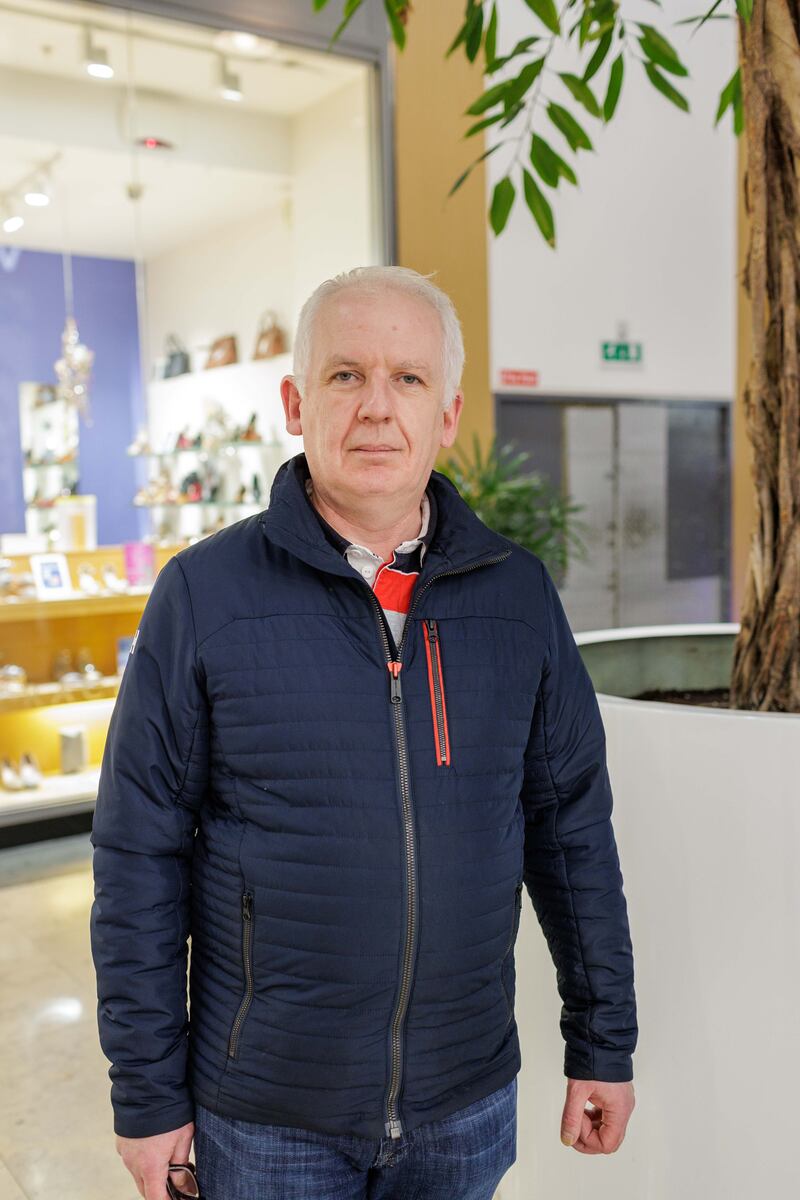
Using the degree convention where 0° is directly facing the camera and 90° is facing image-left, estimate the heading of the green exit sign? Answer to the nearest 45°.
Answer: approximately 0°

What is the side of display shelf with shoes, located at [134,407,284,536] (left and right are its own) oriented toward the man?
front

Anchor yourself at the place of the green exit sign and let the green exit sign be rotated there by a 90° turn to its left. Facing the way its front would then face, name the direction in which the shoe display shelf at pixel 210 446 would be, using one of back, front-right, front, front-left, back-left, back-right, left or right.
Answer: back-right

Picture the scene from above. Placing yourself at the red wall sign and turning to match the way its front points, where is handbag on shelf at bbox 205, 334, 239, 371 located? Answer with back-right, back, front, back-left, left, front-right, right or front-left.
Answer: front-right

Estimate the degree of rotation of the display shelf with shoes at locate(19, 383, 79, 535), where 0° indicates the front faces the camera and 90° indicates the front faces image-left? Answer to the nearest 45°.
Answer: approximately 315°

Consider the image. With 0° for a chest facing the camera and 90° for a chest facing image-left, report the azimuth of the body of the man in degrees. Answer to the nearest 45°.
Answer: approximately 0°

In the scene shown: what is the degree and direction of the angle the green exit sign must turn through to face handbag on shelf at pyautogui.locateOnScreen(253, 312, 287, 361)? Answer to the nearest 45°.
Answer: approximately 45° to its right

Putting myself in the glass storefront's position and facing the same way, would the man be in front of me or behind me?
in front

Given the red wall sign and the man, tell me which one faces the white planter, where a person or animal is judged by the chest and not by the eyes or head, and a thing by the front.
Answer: the red wall sign

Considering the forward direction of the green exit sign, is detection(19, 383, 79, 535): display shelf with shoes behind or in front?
in front

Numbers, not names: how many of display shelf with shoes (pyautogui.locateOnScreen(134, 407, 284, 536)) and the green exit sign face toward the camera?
2

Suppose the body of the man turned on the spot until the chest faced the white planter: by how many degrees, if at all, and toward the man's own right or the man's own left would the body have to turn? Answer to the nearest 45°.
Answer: approximately 135° to the man's own left
